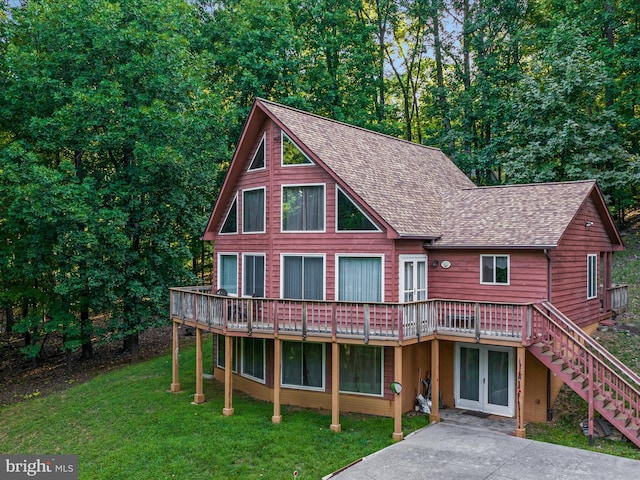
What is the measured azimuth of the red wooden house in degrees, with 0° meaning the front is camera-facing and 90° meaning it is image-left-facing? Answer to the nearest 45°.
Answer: approximately 45°

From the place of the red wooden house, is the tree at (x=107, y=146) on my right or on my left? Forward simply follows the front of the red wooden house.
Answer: on my right
